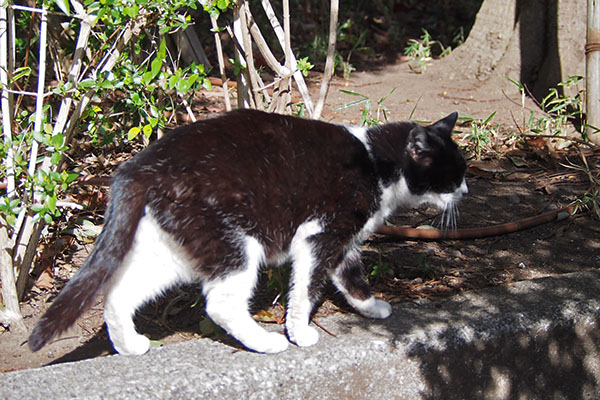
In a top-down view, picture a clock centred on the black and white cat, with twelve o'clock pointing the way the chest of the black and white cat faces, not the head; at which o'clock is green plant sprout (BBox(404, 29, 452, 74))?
The green plant sprout is roughly at 10 o'clock from the black and white cat.

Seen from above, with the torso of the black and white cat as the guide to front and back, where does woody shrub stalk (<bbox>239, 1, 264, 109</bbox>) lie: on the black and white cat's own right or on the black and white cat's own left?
on the black and white cat's own left

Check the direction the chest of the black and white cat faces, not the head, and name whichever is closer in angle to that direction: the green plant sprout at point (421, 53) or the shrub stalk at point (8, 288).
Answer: the green plant sprout

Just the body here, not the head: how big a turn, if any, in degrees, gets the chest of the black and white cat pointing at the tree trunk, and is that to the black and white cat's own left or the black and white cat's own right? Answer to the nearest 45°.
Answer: approximately 45° to the black and white cat's own left

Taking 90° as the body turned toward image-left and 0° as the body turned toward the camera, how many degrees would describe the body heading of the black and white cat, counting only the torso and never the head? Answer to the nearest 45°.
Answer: approximately 270°

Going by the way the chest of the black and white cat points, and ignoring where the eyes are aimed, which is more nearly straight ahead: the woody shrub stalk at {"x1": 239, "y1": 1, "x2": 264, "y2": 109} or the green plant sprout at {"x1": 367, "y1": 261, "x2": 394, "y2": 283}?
the green plant sprout

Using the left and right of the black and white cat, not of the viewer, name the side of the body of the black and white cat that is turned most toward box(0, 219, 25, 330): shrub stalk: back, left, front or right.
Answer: back

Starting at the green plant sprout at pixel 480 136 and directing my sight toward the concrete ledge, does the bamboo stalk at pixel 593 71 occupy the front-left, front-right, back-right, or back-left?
back-left

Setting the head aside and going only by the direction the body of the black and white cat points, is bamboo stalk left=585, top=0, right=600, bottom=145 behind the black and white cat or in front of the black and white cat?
in front

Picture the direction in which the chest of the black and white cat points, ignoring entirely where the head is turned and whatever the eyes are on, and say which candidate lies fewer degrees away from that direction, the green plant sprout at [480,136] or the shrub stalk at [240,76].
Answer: the green plant sprout

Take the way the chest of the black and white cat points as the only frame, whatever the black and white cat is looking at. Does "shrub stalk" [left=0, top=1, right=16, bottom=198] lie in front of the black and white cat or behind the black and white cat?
behind

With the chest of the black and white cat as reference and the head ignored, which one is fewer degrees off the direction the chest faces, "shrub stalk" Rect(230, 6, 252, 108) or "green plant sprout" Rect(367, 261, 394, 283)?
the green plant sprout
